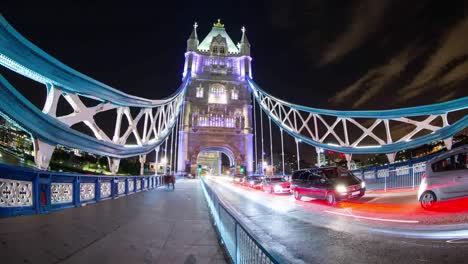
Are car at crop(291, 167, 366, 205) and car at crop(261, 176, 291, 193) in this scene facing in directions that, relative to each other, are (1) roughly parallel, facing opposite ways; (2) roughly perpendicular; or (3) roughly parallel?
roughly parallel

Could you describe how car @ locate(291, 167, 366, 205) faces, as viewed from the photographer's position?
facing the viewer and to the right of the viewer

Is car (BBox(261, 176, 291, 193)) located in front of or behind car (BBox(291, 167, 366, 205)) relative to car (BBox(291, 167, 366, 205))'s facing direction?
behind

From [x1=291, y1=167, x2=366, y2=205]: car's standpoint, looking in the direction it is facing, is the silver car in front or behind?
in front

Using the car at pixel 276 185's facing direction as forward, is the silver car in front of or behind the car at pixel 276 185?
in front

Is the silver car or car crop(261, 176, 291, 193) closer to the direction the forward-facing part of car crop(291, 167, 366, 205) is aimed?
the silver car

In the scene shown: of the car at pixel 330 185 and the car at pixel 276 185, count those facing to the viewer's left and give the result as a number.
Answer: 0
